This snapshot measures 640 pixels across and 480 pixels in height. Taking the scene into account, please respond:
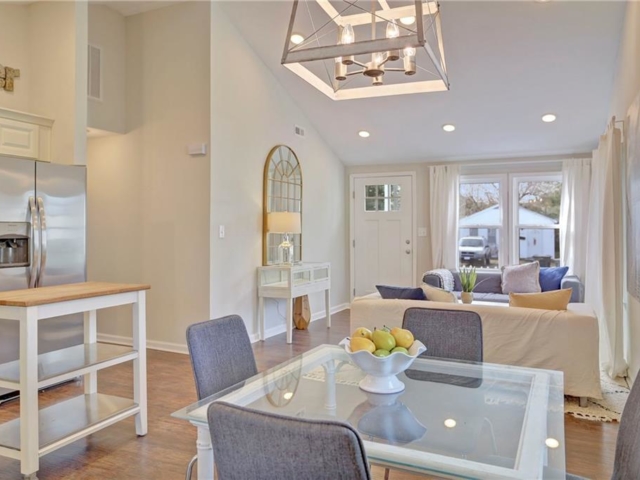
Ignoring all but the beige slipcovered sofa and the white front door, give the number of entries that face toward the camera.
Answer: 1

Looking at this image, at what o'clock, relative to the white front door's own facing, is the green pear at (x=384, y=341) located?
The green pear is roughly at 12 o'clock from the white front door.

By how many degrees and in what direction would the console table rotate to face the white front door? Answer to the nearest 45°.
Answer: approximately 90° to its left

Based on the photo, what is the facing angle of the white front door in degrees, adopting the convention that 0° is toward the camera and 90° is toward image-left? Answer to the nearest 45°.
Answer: approximately 0°

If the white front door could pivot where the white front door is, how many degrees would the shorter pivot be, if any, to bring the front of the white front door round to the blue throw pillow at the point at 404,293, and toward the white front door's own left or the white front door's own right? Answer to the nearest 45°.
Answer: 0° — it already faces it

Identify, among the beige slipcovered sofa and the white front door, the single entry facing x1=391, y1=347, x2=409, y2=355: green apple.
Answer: the white front door

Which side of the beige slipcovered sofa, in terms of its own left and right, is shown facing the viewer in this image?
back

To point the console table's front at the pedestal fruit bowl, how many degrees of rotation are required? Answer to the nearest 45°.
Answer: approximately 45° to its right

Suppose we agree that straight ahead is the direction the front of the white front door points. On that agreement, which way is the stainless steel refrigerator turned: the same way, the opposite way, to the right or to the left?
to the left

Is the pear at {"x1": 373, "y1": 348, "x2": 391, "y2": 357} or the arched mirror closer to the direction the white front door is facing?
the pear

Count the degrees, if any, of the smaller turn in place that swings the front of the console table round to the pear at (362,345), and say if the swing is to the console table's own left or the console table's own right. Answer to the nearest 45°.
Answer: approximately 45° to the console table's own right

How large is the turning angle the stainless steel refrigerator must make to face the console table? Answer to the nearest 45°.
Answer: approximately 45° to its left
